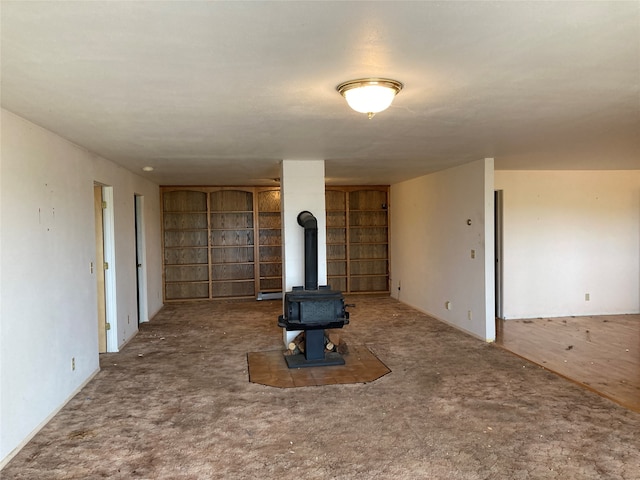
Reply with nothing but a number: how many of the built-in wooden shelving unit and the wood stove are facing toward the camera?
2

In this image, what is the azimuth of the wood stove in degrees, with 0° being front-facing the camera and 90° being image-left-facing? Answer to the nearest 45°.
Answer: approximately 0°

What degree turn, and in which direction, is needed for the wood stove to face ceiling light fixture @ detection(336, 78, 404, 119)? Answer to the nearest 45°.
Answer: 0° — it already faces it

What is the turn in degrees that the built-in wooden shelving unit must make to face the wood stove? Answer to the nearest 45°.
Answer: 0° — it already faces it

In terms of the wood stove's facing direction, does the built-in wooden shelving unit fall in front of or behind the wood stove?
behind
